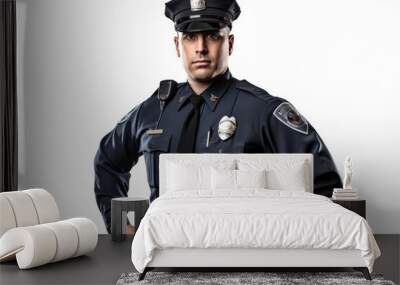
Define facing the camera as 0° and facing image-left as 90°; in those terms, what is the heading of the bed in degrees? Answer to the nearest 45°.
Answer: approximately 0°

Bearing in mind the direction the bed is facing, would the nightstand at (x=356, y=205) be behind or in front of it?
behind

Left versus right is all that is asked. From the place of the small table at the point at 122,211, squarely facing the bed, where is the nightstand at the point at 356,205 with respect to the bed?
left

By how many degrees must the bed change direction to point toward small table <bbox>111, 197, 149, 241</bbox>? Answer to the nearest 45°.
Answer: approximately 135° to its right
